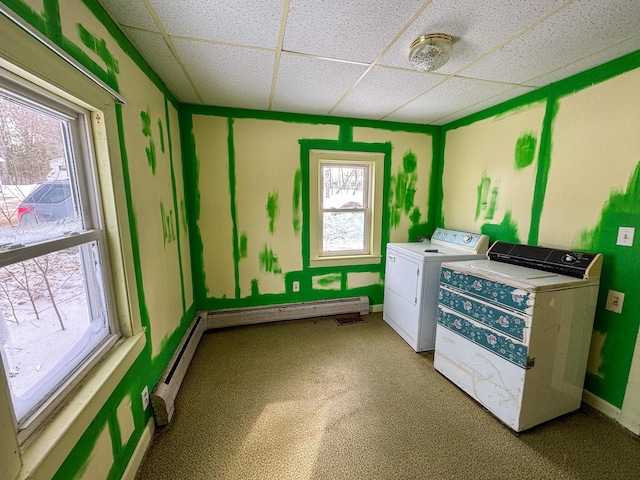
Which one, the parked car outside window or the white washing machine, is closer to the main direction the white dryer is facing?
the parked car outside window

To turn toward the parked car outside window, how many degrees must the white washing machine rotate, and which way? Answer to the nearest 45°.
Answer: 0° — it already faces it

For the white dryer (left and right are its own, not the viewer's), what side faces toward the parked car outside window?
front

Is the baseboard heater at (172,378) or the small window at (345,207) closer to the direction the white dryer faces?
the baseboard heater

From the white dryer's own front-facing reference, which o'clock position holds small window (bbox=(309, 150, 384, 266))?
The small window is roughly at 2 o'clock from the white dryer.

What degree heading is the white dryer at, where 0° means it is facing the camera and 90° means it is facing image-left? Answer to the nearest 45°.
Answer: approximately 45°

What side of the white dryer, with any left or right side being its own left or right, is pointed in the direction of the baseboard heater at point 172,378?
front

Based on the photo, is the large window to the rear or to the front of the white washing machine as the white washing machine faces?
to the front

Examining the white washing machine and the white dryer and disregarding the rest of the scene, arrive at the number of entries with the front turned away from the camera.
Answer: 0
